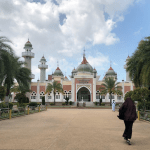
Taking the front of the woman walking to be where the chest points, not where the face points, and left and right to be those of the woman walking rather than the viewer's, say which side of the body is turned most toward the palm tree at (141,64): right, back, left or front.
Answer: front

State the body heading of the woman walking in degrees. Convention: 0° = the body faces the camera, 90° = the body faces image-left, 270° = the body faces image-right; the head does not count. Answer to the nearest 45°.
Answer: approximately 180°
